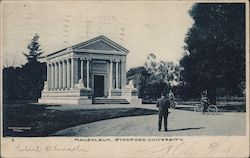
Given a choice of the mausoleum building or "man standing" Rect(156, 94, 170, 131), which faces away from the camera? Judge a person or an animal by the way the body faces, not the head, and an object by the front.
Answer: the man standing

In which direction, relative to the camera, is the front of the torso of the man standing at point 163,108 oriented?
away from the camera

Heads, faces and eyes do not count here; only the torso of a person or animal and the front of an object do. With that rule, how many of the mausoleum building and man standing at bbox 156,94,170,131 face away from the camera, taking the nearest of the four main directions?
1

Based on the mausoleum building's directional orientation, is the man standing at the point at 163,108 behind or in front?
in front

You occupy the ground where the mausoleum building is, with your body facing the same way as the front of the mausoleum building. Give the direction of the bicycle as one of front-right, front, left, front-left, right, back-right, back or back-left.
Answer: front-left

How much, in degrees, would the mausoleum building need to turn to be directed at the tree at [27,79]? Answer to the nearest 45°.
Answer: approximately 135° to its right

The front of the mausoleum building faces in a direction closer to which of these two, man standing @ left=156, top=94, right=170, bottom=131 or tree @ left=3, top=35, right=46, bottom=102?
the man standing

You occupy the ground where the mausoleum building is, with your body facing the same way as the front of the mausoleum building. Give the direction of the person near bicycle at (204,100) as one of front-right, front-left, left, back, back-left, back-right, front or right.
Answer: front-left

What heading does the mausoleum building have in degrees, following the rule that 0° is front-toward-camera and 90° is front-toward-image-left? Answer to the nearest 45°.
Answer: approximately 315°
